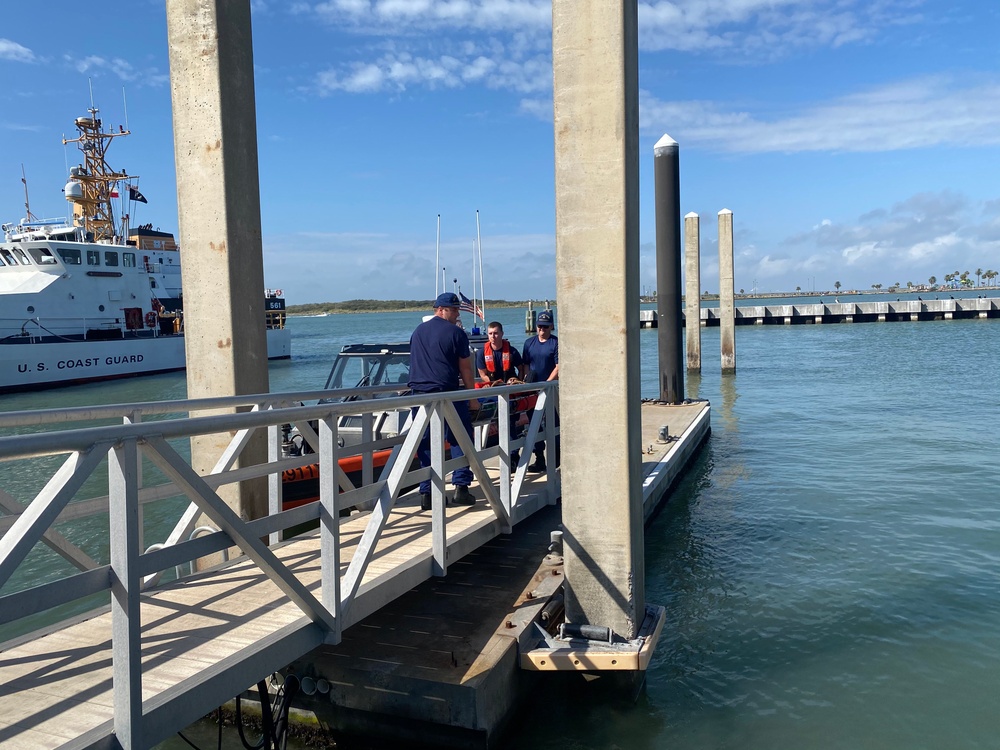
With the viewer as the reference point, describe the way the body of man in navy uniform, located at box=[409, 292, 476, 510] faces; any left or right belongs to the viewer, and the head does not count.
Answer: facing away from the viewer and to the right of the viewer

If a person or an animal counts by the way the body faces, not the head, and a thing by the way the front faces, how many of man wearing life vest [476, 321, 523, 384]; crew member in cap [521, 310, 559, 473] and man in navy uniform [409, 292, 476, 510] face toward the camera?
2

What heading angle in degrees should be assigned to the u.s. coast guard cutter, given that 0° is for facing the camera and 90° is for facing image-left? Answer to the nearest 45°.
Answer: approximately 45°

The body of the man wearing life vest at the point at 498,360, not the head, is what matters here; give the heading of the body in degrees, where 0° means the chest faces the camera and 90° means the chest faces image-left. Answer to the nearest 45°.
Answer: approximately 0°

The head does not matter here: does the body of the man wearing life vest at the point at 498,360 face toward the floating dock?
yes
